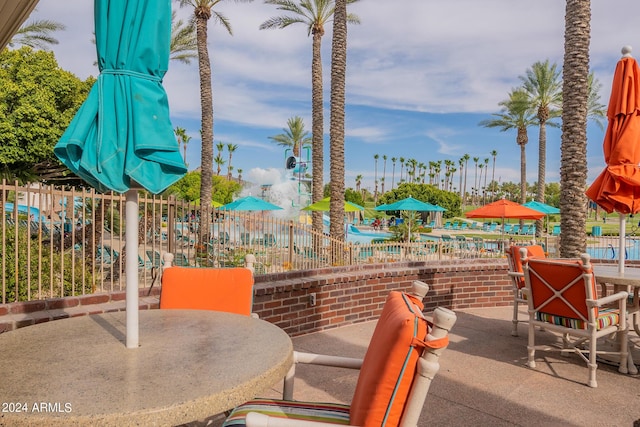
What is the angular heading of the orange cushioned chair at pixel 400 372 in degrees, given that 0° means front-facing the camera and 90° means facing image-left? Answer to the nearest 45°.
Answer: approximately 90°

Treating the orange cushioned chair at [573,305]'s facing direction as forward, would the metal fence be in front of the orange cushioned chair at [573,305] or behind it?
behind

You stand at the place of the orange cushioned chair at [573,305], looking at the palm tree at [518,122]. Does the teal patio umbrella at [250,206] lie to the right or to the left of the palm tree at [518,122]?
left

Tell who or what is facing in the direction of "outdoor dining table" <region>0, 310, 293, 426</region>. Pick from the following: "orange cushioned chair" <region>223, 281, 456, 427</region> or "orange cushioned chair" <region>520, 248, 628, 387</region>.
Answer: "orange cushioned chair" <region>223, 281, 456, 427</region>

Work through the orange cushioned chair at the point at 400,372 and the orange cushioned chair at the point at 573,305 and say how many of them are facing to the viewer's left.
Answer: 1
